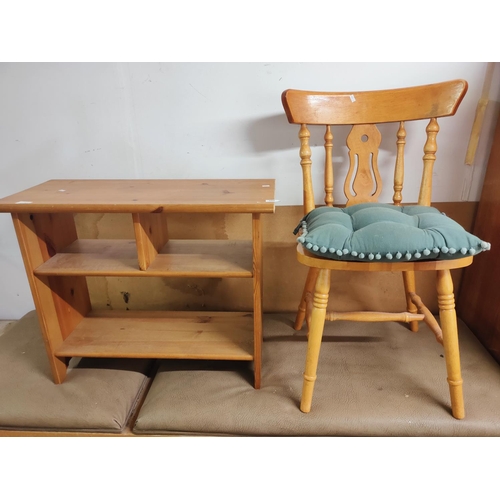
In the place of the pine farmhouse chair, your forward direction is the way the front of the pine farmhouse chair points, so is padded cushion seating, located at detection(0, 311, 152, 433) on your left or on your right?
on your right

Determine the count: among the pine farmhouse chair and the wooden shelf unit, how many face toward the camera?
2

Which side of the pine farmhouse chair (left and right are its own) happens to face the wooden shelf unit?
right

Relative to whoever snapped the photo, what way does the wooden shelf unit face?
facing the viewer

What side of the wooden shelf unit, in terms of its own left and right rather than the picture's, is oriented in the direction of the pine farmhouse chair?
left

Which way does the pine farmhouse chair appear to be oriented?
toward the camera
